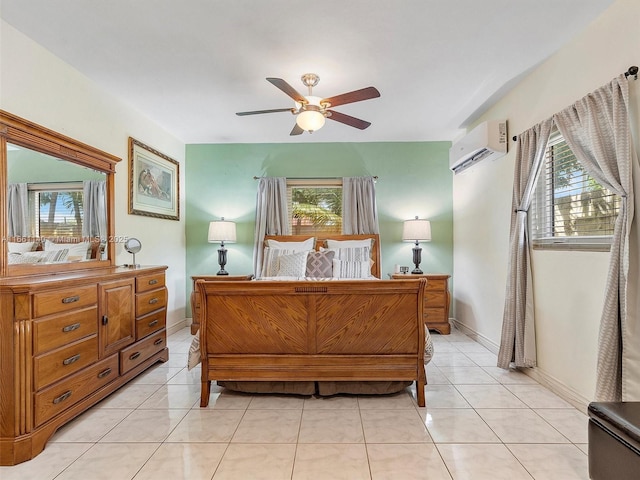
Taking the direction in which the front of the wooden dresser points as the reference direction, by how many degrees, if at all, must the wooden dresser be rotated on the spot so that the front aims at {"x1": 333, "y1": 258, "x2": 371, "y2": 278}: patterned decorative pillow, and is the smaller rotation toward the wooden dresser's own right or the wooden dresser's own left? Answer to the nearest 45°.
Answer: approximately 45° to the wooden dresser's own left

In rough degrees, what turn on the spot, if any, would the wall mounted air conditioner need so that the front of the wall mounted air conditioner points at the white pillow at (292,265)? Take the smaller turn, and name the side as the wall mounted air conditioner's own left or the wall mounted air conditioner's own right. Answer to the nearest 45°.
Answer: approximately 45° to the wall mounted air conditioner's own right

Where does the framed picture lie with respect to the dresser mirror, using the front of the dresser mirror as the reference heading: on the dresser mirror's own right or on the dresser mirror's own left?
on the dresser mirror's own left

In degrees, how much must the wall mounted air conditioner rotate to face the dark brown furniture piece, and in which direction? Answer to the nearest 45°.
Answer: approximately 45° to its left

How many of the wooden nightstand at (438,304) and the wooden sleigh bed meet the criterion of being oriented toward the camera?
2

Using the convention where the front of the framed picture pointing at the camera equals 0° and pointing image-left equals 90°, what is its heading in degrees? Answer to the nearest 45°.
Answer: approximately 315°

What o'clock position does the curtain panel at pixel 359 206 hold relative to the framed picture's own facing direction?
The curtain panel is roughly at 11 o'clock from the framed picture.

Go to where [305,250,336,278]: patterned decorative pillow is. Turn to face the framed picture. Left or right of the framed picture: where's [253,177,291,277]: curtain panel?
right

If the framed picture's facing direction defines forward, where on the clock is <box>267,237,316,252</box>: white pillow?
The white pillow is roughly at 11 o'clock from the framed picture.

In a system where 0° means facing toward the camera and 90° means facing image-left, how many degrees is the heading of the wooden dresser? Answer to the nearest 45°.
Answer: approximately 315°

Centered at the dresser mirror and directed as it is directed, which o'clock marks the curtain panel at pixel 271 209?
The curtain panel is roughly at 10 o'clock from the dresser mirror.

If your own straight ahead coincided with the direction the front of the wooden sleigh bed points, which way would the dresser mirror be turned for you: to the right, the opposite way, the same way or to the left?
to the left

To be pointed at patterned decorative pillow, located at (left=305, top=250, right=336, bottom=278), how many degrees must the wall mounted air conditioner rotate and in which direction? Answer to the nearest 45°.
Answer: approximately 45° to its right
